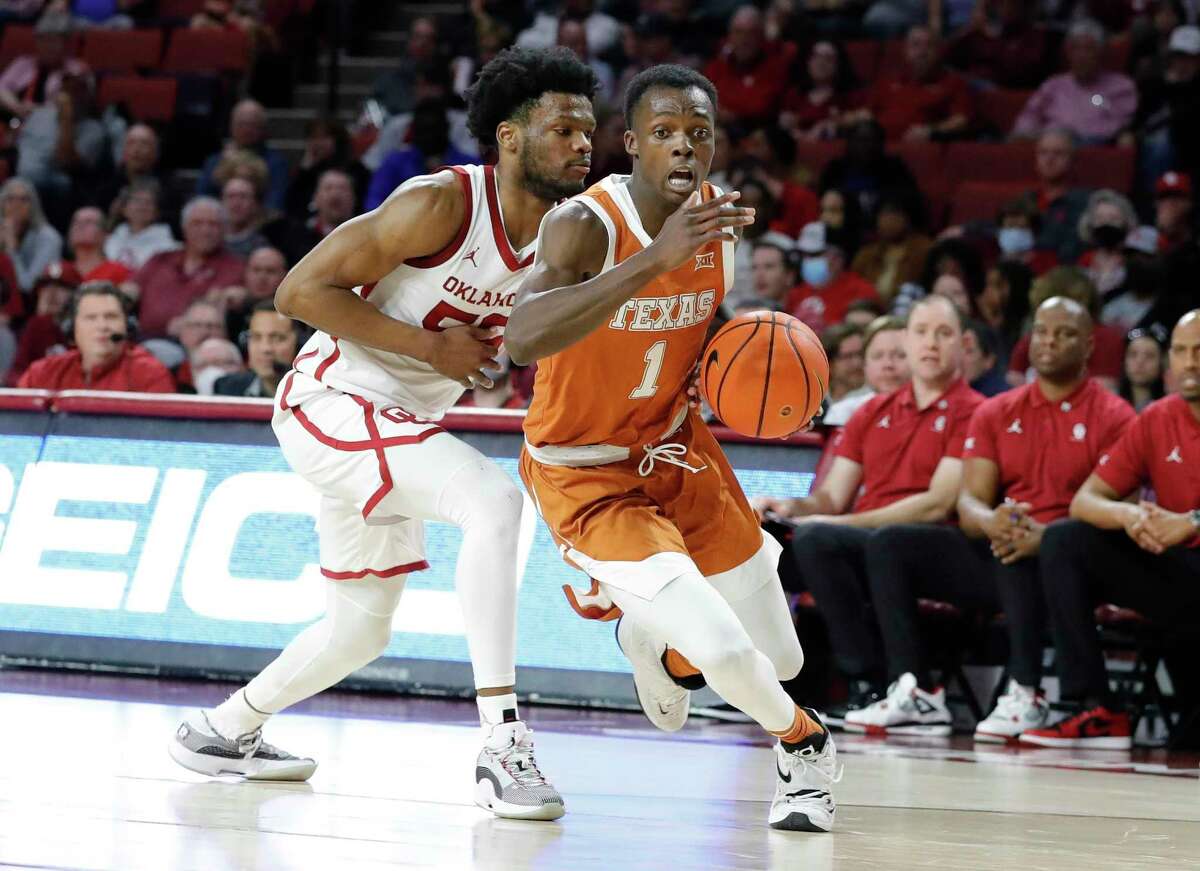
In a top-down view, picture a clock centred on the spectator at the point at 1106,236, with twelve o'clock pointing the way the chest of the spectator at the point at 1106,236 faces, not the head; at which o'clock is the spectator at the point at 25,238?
the spectator at the point at 25,238 is roughly at 3 o'clock from the spectator at the point at 1106,236.

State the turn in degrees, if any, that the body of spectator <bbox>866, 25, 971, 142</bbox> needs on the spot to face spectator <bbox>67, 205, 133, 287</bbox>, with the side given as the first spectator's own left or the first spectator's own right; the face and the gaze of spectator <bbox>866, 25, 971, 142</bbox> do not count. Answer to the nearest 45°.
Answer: approximately 90° to the first spectator's own right

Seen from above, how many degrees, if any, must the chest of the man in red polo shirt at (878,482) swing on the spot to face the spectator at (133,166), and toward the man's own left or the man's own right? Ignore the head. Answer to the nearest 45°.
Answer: approximately 90° to the man's own right

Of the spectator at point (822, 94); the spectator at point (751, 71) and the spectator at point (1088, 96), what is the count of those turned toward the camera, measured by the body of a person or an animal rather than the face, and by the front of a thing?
3

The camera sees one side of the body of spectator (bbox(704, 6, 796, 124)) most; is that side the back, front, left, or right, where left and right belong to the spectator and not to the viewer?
front

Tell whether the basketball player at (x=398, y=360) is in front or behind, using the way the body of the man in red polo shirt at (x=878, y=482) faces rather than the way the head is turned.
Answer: in front

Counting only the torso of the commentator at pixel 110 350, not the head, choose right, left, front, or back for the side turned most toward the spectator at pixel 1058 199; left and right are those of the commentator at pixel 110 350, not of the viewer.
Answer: left

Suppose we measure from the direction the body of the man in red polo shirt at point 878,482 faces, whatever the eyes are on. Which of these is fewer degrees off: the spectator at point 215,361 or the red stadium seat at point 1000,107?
the spectator

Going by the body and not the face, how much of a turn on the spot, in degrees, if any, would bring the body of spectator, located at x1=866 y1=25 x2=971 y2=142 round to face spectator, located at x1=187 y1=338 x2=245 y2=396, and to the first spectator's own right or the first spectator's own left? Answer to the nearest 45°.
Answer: approximately 45° to the first spectator's own right

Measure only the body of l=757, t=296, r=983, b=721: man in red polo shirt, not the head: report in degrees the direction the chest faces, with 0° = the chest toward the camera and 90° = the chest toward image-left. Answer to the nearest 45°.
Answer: approximately 45°

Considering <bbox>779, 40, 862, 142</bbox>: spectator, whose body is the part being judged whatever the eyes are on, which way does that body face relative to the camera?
toward the camera

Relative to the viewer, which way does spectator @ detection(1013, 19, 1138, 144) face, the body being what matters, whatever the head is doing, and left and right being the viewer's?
facing the viewer
